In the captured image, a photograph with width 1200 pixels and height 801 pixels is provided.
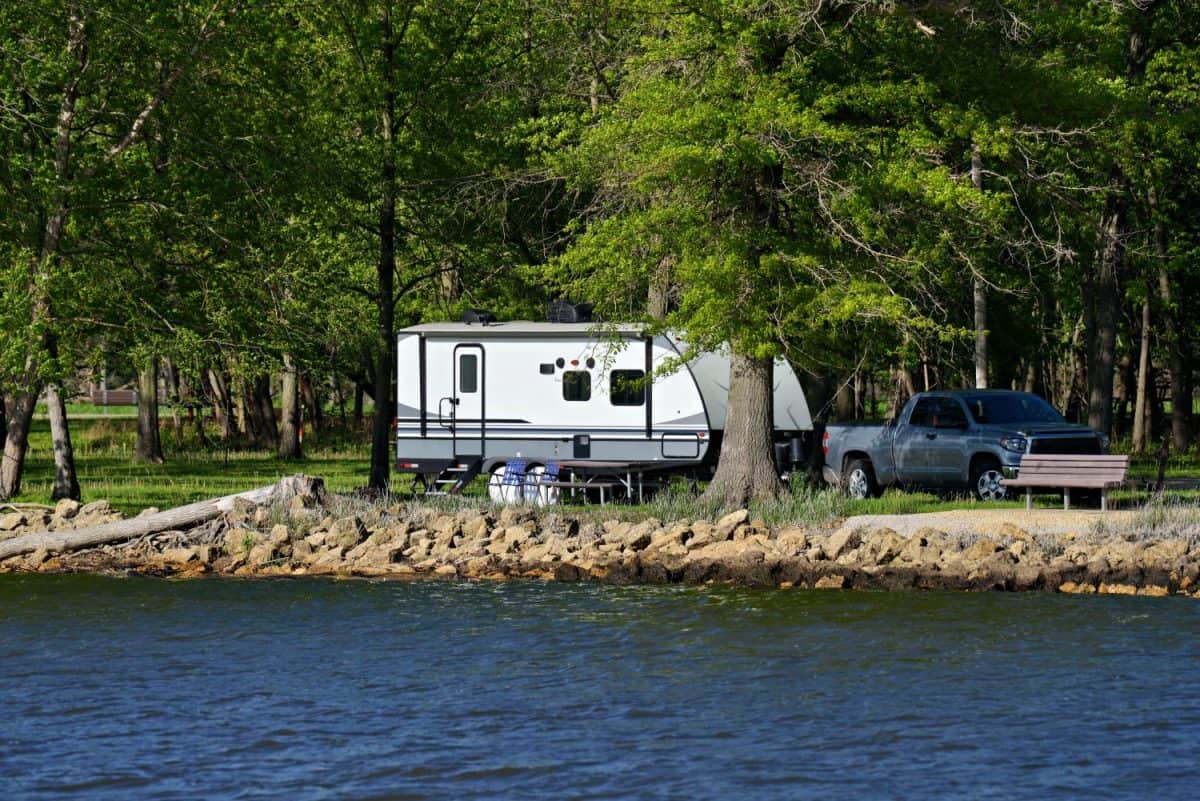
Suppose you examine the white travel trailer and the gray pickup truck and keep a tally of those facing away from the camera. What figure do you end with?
0

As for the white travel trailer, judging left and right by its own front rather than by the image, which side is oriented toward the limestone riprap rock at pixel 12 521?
back

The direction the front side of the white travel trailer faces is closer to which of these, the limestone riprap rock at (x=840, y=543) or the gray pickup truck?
the gray pickup truck

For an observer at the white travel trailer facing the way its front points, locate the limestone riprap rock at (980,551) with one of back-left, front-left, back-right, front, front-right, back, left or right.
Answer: front-right

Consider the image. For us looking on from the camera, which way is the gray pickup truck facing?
facing the viewer and to the right of the viewer

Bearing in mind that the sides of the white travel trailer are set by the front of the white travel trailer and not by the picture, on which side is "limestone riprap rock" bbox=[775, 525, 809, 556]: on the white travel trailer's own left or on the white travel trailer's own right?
on the white travel trailer's own right

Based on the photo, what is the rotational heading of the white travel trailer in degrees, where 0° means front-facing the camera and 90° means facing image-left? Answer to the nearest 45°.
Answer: approximately 270°

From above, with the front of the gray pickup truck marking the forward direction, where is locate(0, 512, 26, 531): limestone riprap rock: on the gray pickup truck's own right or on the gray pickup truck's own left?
on the gray pickup truck's own right
